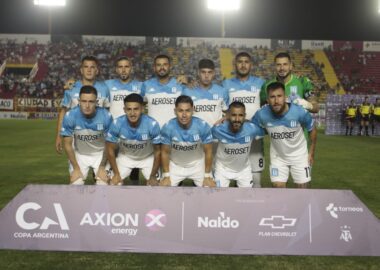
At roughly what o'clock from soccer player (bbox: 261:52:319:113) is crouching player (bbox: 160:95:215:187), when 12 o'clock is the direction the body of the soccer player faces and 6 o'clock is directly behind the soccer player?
The crouching player is roughly at 2 o'clock from the soccer player.

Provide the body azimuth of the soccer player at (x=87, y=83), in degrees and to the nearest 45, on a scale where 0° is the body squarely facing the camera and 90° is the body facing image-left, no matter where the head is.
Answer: approximately 0°

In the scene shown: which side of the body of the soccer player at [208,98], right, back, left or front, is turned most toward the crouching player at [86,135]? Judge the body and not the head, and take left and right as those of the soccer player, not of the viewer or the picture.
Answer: right

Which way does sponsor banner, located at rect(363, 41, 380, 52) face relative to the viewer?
toward the camera

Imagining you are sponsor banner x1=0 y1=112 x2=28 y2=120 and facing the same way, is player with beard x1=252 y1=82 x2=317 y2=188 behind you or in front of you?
in front

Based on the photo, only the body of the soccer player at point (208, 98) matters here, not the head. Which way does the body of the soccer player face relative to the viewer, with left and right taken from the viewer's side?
facing the viewer

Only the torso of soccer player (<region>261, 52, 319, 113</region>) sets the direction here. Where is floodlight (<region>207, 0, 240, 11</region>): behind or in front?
behind

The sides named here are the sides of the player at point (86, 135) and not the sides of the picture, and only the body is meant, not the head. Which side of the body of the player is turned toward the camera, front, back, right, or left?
front

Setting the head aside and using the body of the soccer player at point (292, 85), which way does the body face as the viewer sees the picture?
toward the camera

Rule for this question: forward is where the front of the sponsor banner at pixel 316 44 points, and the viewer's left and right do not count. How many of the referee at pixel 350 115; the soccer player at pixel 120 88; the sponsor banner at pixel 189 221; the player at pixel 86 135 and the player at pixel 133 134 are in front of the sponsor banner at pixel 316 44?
5

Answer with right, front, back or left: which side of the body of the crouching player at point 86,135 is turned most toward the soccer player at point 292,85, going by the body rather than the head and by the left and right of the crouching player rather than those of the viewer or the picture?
left
